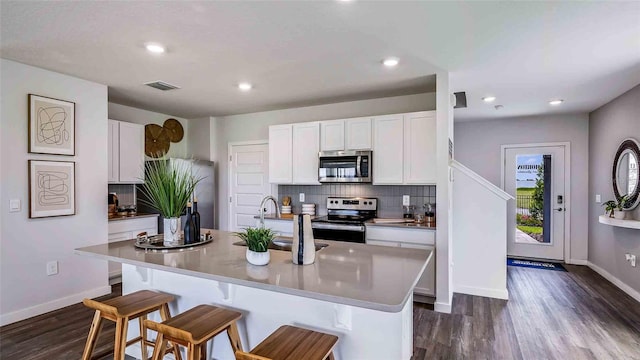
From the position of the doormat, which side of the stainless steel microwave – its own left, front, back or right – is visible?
left

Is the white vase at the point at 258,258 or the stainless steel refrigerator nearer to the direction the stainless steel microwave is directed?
the white vase

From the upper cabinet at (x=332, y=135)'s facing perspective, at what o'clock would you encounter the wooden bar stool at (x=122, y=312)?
The wooden bar stool is roughly at 1 o'clock from the upper cabinet.
